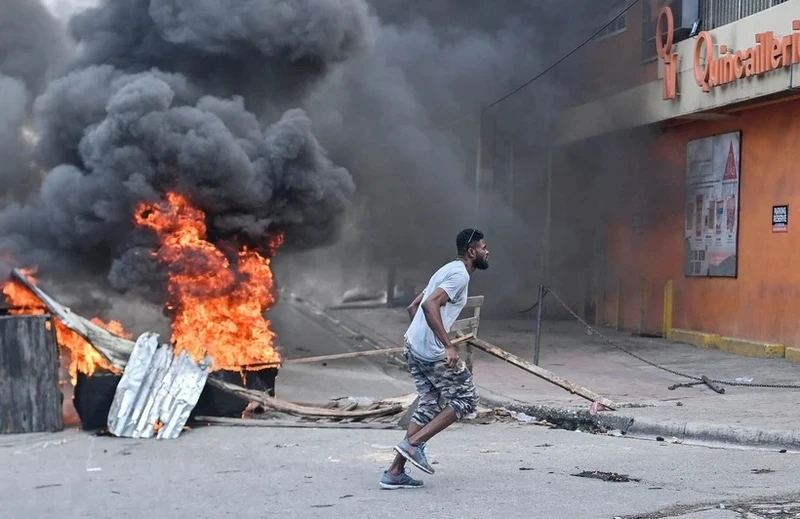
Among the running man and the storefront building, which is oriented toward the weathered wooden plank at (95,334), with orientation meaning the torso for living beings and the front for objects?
the storefront building

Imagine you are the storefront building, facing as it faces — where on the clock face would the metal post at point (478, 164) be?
The metal post is roughly at 3 o'clock from the storefront building.

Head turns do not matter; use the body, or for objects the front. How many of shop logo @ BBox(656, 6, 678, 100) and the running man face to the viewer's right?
1

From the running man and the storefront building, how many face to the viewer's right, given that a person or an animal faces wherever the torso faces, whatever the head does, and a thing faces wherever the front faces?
1

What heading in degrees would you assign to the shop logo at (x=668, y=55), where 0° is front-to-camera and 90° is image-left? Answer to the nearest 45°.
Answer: approximately 45°

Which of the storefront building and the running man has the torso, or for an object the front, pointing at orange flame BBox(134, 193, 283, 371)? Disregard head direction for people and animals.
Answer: the storefront building

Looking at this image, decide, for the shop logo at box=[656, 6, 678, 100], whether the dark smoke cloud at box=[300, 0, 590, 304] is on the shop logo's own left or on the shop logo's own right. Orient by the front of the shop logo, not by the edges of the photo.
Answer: on the shop logo's own right

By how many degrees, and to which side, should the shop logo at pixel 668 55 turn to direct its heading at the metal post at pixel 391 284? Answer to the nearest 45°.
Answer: approximately 90° to its right

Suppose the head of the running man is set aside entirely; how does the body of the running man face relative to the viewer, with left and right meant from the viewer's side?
facing to the right of the viewer

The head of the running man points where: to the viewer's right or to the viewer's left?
to the viewer's right
